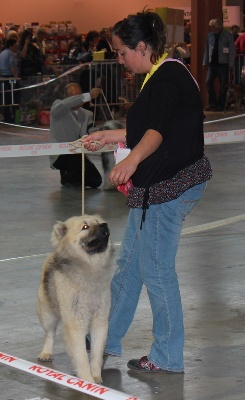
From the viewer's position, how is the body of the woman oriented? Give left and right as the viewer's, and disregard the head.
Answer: facing to the left of the viewer

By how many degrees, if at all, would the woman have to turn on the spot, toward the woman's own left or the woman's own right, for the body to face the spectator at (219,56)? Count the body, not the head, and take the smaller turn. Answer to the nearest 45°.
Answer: approximately 90° to the woman's own right

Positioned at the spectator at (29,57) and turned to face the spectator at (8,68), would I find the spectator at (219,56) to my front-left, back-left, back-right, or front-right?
back-left

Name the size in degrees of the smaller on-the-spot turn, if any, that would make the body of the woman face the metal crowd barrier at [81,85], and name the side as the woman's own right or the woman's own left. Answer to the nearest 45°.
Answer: approximately 90° to the woman's own right

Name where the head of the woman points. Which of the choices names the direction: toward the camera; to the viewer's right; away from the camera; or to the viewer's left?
to the viewer's left

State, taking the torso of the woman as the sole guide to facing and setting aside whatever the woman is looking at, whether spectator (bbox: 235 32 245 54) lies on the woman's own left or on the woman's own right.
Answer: on the woman's own right

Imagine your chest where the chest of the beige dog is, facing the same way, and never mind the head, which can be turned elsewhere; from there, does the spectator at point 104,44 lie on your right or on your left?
on your left

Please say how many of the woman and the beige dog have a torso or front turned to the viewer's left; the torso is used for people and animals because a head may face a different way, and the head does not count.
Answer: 1

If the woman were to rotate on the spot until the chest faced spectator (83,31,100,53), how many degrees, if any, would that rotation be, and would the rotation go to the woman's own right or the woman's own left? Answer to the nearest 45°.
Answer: approximately 90° to the woman's own right

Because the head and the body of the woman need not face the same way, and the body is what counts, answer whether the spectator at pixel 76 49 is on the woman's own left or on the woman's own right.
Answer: on the woman's own right

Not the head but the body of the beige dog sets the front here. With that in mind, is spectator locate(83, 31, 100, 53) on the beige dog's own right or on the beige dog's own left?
on the beige dog's own left

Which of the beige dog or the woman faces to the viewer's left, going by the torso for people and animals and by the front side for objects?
the woman

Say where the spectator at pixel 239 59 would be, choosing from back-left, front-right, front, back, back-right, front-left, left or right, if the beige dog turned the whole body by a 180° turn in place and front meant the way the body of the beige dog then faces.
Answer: front-right
